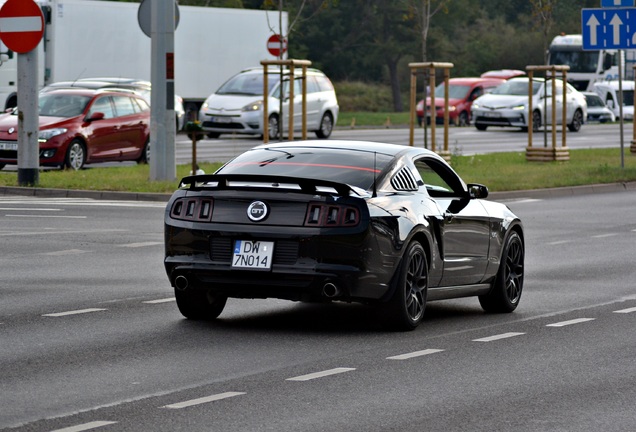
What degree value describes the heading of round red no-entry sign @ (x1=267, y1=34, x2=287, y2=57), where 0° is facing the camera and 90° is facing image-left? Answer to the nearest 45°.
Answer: approximately 0°

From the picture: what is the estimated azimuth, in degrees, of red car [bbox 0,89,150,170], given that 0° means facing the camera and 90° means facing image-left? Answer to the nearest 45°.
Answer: approximately 45°

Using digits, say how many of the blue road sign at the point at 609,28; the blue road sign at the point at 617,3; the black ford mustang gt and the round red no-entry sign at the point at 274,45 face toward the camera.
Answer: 3

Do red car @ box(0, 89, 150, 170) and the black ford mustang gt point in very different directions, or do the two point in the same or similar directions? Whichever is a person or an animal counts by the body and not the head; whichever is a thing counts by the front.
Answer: very different directions

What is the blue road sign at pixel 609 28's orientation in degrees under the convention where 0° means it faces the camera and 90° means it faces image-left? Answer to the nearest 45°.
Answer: approximately 0°

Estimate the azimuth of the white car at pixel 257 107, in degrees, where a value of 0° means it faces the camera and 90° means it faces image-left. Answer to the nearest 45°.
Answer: approximately 45°

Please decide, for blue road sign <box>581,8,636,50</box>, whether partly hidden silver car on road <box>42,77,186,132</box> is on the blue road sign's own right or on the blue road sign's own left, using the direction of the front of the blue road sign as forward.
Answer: on the blue road sign's own right

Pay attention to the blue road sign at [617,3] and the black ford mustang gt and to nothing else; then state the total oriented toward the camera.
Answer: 1
